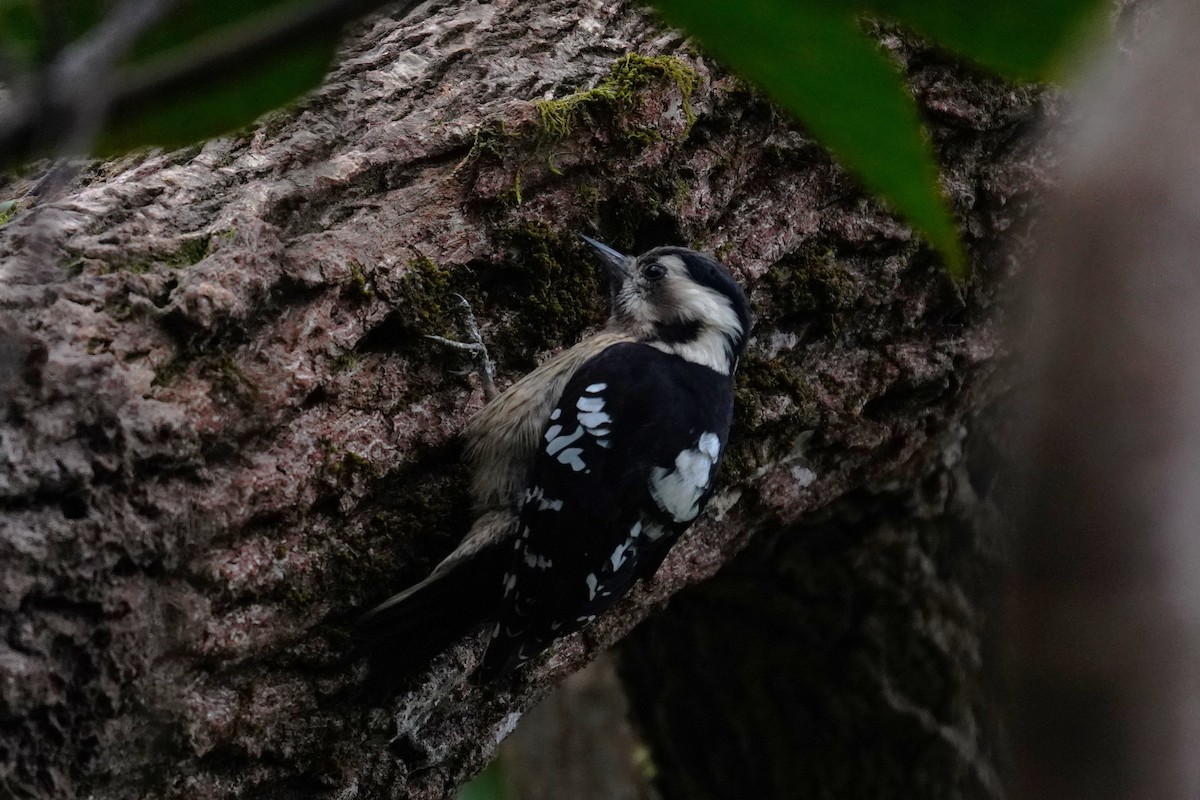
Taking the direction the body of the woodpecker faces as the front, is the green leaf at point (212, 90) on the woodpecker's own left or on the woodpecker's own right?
on the woodpecker's own left

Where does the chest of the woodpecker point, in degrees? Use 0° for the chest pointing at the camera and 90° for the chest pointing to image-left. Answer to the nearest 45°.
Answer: approximately 135°

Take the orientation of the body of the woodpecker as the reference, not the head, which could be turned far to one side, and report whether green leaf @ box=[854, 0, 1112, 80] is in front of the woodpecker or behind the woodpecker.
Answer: behind
